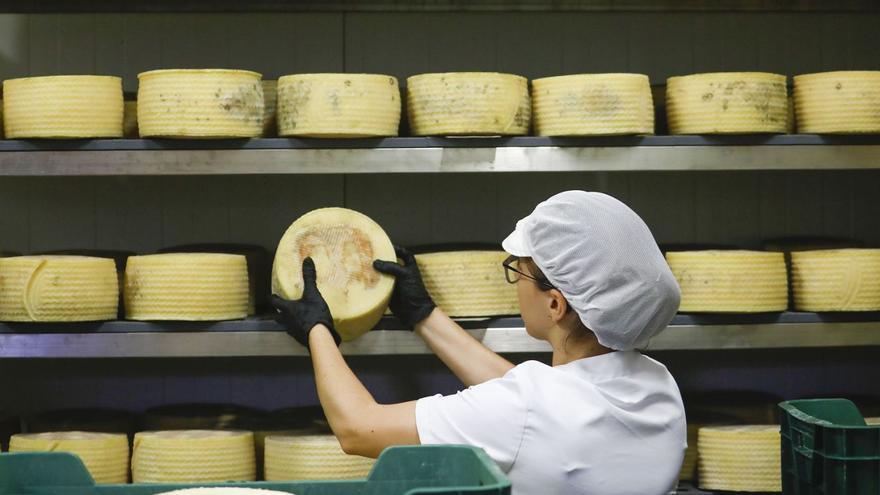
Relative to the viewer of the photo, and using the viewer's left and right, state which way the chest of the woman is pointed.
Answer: facing away from the viewer and to the left of the viewer

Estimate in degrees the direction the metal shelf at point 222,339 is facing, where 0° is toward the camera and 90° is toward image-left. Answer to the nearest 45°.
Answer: approximately 0°

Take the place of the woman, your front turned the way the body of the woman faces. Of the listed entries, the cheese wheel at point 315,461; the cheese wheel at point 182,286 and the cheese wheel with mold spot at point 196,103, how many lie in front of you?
3

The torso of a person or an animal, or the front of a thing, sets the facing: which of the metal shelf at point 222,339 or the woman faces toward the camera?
the metal shelf

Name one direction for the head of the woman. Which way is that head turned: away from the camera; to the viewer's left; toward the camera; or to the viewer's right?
to the viewer's left

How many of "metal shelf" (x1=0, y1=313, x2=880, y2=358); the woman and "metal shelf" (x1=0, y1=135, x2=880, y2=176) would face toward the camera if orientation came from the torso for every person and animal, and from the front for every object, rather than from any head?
2

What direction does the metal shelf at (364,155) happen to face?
toward the camera

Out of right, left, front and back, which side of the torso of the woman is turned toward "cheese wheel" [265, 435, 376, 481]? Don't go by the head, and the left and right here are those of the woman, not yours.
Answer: front

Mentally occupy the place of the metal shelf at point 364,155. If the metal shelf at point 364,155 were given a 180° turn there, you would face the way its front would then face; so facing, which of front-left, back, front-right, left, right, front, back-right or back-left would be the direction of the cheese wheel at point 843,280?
right

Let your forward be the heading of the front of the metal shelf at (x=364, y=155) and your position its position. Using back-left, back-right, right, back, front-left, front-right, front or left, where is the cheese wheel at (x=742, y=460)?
left

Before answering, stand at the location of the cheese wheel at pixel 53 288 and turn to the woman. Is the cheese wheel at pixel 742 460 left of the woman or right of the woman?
left

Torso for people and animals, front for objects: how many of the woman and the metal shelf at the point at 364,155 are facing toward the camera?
1

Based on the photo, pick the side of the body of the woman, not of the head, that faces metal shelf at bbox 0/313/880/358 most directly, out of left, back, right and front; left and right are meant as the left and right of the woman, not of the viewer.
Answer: front

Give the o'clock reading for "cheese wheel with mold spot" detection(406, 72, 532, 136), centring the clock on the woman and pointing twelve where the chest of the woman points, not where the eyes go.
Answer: The cheese wheel with mold spot is roughly at 1 o'clock from the woman.
